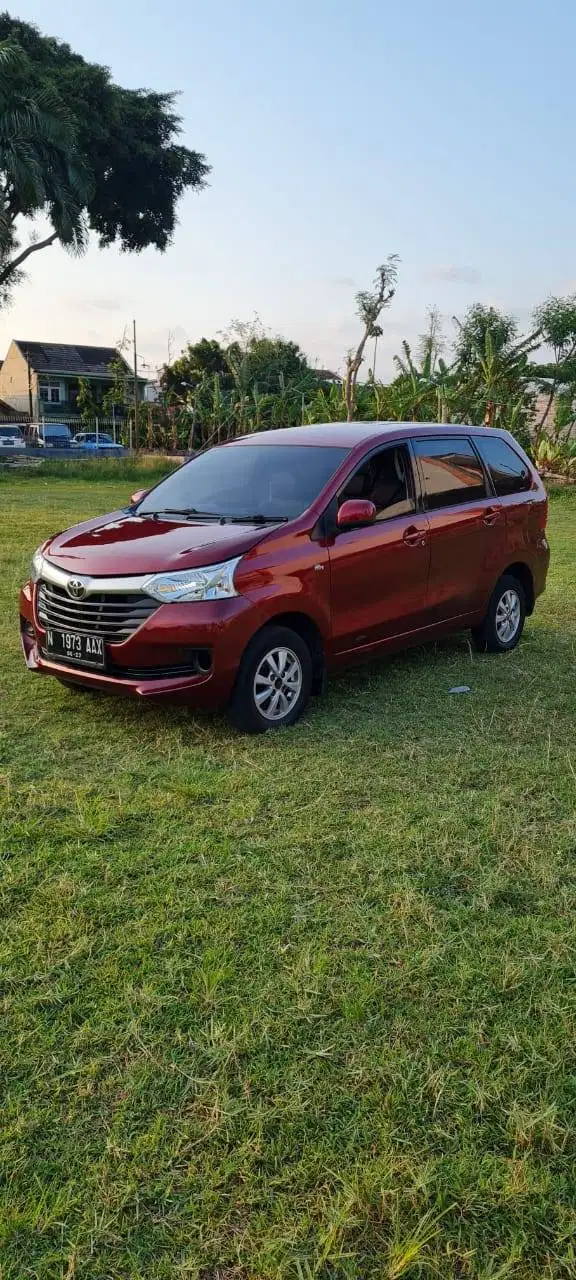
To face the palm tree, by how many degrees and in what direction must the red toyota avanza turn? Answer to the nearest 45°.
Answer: approximately 135° to its right

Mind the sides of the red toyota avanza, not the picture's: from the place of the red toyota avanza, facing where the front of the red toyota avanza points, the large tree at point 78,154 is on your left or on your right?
on your right

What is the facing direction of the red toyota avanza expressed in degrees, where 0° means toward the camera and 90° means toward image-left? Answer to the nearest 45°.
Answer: approximately 45°

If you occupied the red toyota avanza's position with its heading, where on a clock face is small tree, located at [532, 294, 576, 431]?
The small tree is roughly at 5 o'clock from the red toyota avanza.
